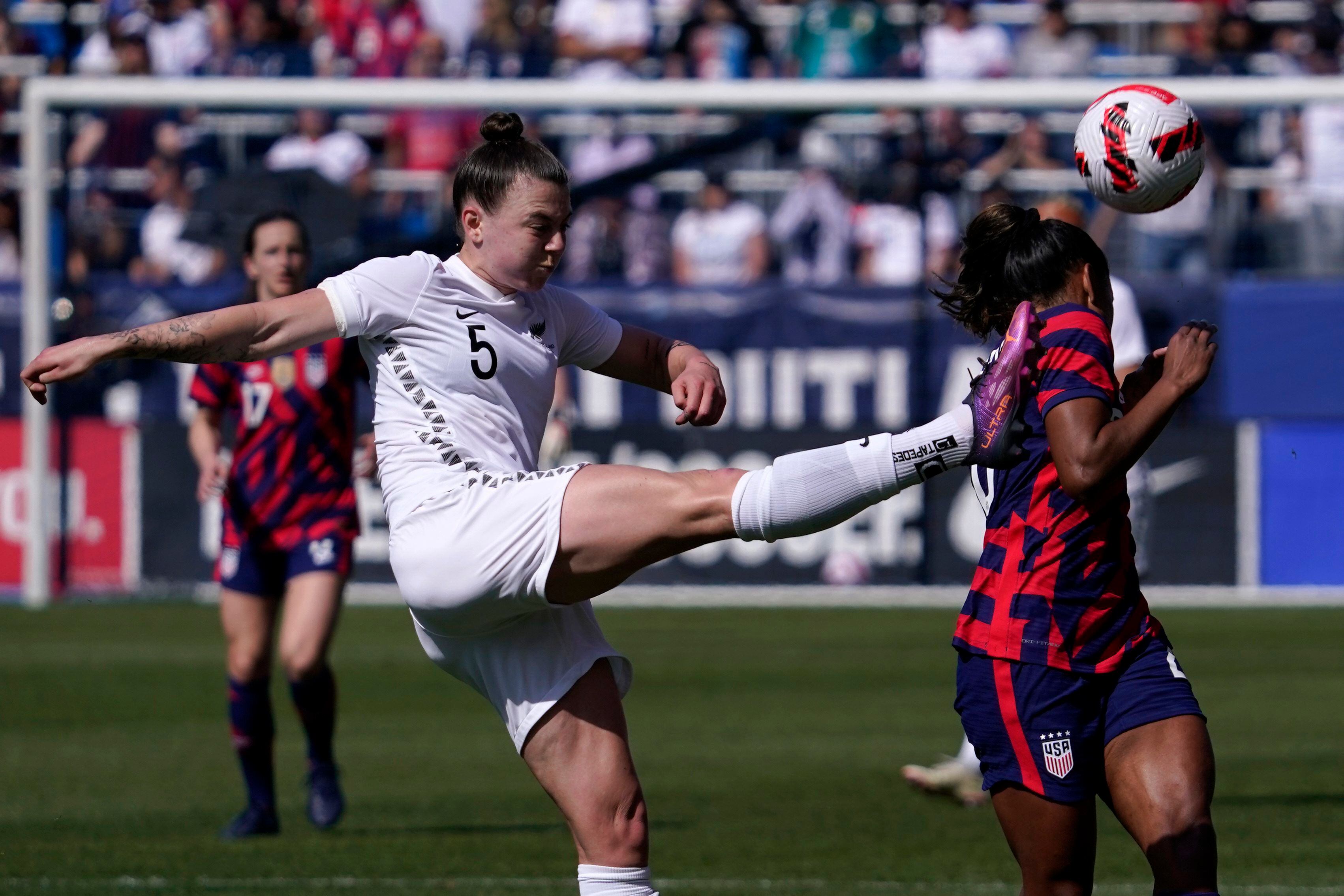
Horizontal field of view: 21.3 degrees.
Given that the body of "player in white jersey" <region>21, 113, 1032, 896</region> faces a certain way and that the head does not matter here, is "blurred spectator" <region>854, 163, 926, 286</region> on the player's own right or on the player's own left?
on the player's own left

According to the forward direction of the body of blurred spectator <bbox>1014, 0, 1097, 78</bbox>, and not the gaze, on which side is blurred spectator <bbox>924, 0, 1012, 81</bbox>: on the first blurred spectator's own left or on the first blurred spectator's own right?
on the first blurred spectator's own right

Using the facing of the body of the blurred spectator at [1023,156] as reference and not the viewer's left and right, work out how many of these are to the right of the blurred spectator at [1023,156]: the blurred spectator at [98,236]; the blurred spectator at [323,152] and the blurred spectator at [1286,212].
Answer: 2

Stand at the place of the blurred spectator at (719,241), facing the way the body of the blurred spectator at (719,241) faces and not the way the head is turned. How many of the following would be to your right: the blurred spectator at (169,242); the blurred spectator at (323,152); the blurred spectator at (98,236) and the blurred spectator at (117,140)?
4

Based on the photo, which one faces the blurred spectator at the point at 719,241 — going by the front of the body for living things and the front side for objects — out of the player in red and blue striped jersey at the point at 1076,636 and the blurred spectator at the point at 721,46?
the blurred spectator at the point at 721,46

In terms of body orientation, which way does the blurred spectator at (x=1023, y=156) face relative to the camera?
toward the camera

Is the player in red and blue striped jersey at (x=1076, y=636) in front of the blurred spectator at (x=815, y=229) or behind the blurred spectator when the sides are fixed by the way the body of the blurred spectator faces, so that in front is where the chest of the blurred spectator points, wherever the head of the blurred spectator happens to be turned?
in front

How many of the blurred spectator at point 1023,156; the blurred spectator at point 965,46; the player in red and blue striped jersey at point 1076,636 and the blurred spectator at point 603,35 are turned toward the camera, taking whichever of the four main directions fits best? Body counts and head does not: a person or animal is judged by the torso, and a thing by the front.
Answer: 3

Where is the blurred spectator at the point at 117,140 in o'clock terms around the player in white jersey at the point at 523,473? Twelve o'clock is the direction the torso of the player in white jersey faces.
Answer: The blurred spectator is roughly at 7 o'clock from the player in white jersey.

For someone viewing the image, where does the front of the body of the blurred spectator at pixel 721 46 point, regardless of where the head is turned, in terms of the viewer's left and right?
facing the viewer

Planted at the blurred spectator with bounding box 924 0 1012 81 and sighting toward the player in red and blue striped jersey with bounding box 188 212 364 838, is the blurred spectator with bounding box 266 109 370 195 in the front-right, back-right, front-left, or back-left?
front-right

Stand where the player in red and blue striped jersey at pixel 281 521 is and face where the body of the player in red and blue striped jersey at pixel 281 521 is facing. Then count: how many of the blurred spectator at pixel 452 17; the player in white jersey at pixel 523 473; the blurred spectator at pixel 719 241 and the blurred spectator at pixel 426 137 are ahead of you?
1

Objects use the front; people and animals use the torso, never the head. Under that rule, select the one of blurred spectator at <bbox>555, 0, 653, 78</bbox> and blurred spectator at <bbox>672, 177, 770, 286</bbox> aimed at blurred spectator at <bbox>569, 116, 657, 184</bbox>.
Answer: blurred spectator at <bbox>555, 0, 653, 78</bbox>

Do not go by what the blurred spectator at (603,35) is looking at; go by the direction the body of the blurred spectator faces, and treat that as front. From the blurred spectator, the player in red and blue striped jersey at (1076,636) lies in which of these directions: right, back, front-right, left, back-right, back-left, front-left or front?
front

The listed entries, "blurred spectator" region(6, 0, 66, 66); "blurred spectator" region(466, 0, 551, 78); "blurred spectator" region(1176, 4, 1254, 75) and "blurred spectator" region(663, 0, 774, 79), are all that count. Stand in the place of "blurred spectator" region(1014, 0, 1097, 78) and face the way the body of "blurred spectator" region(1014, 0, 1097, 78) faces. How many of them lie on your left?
1
